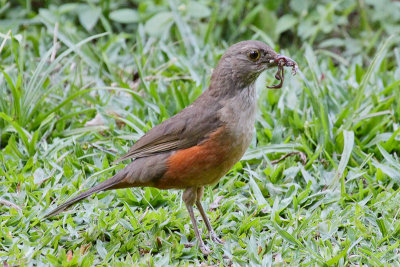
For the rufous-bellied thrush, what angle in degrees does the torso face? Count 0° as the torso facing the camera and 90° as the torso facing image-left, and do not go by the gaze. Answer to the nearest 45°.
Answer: approximately 270°
